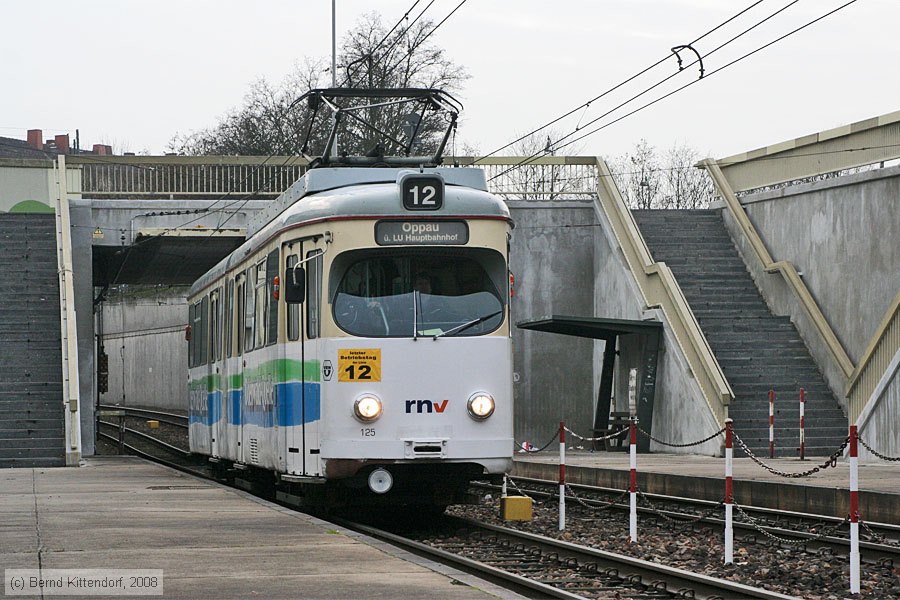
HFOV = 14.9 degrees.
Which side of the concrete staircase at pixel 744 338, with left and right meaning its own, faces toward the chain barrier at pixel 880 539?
front

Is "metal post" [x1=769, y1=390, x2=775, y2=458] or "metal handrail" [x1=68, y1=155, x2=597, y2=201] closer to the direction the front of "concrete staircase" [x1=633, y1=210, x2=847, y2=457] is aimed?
the metal post

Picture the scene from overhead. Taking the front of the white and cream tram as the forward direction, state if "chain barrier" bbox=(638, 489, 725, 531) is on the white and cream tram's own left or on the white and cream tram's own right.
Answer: on the white and cream tram's own left

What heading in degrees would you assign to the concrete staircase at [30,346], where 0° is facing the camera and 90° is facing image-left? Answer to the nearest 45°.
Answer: approximately 0°

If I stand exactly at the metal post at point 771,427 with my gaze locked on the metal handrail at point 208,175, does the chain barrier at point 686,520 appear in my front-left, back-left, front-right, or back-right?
back-left
